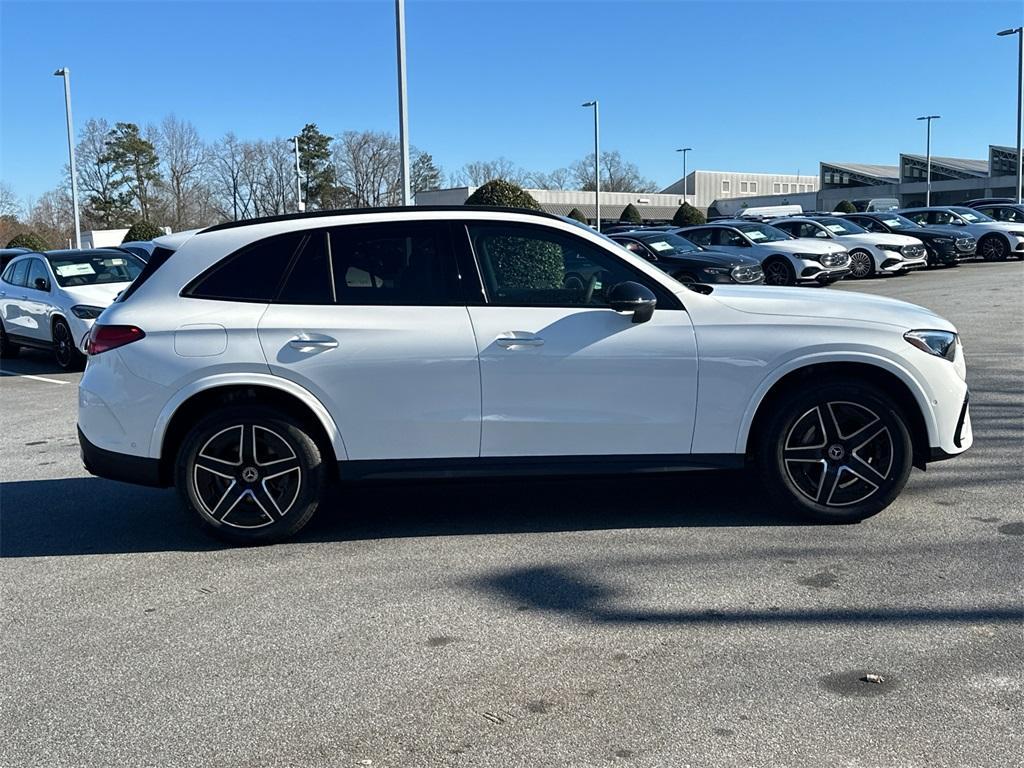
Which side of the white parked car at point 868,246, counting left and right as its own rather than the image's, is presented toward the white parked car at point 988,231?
left

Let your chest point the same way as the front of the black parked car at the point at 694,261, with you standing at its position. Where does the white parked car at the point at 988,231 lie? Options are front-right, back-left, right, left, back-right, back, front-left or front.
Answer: left

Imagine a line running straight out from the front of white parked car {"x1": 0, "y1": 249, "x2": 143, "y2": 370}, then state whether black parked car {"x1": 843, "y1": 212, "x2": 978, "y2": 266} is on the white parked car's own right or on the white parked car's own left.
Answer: on the white parked car's own left

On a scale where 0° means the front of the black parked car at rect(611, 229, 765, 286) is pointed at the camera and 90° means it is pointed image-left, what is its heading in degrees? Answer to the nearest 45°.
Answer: approximately 315°

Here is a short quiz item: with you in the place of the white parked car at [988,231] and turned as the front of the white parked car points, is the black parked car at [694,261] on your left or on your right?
on your right

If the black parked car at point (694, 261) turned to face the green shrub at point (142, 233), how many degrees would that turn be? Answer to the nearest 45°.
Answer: approximately 180°

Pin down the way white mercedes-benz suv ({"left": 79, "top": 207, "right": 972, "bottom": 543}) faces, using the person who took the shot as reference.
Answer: facing to the right of the viewer

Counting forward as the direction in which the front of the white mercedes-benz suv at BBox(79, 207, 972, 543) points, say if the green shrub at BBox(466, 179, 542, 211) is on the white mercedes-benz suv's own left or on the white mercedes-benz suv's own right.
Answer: on the white mercedes-benz suv's own left

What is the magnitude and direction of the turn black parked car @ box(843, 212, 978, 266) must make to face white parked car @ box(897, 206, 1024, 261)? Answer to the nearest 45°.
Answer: approximately 90° to its left

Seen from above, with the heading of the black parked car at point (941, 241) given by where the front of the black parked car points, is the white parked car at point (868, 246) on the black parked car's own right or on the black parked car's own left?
on the black parked car's own right

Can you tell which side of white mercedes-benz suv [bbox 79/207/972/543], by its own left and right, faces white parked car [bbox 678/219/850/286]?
left

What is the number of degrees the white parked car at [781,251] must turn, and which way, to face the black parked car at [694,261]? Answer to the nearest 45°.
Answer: approximately 90° to its right

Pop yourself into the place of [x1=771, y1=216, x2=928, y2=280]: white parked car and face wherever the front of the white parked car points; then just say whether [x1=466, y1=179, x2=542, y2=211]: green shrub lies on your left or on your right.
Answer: on your right

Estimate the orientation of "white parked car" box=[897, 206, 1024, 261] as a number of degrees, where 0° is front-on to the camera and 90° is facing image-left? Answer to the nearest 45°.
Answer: approximately 315°
